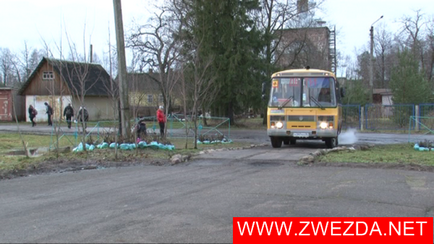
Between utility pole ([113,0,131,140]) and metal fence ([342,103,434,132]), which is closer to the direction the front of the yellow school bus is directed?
the utility pole

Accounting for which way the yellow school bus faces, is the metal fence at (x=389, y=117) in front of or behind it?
behind

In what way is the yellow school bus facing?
toward the camera

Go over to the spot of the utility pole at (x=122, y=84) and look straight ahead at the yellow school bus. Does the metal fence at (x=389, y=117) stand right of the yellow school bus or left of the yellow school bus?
left

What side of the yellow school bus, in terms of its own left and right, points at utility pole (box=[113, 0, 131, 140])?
right
